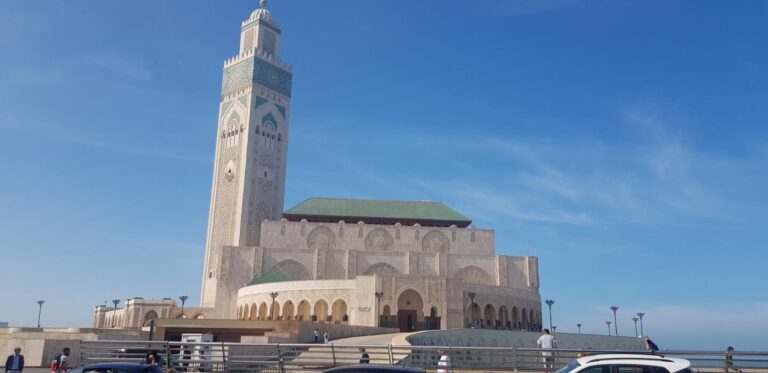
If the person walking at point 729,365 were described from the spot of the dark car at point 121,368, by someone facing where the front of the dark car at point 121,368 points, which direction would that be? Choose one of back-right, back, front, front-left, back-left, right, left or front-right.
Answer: back

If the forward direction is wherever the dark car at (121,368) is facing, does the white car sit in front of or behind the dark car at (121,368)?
behind

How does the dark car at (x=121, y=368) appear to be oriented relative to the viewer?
to the viewer's left
